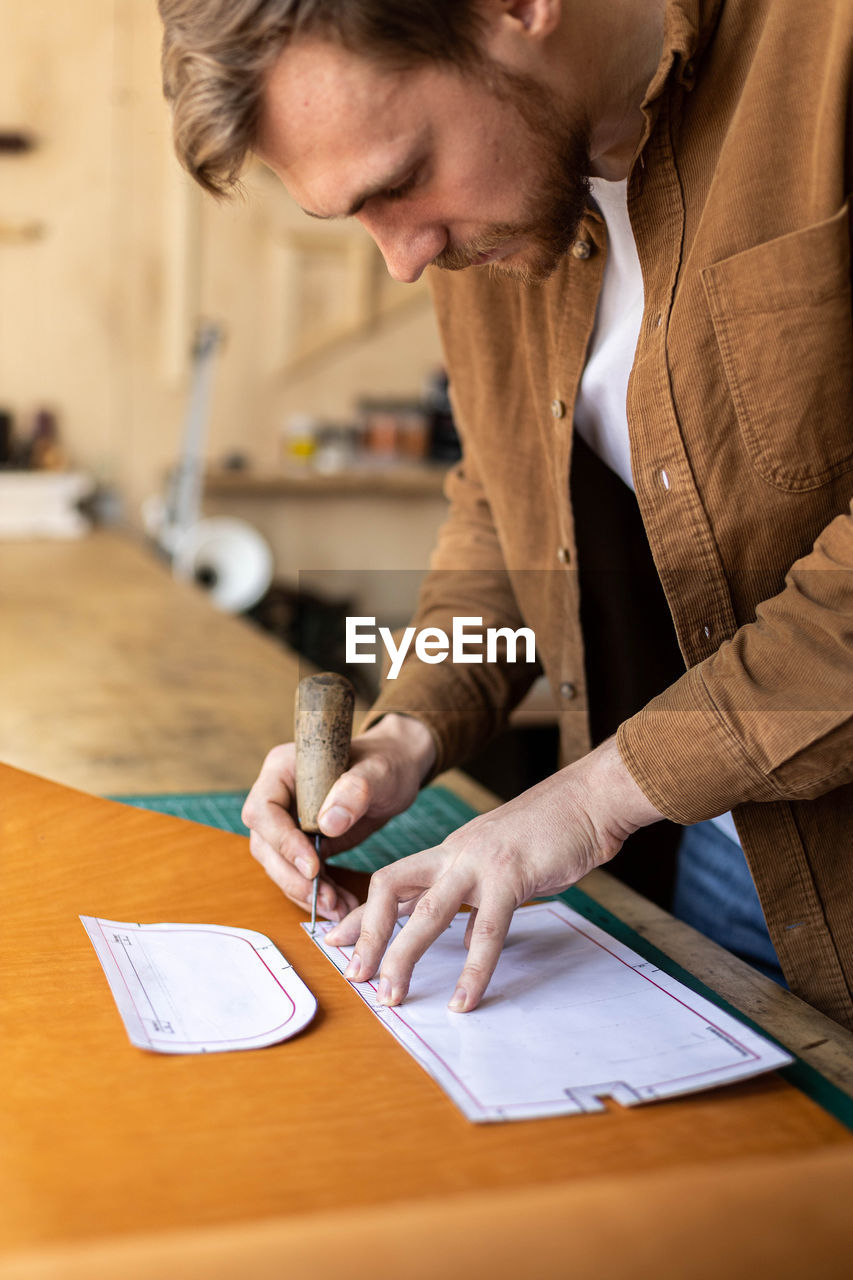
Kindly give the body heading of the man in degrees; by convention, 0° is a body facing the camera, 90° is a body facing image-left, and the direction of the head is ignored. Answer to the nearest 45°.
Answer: approximately 45°

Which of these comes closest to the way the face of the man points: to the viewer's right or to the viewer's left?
to the viewer's left
